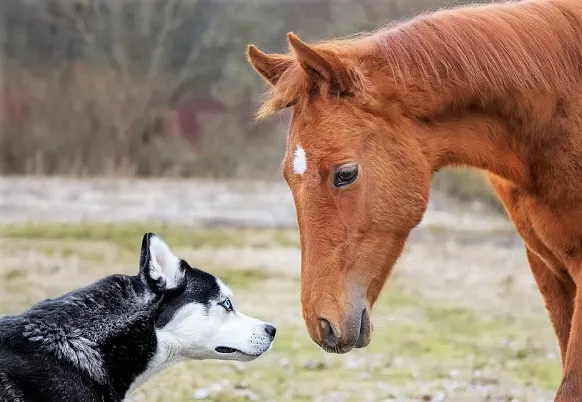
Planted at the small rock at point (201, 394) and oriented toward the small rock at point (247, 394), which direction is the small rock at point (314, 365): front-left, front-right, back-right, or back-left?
front-left

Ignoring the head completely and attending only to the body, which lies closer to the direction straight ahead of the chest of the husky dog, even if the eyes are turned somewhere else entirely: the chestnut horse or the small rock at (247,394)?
the chestnut horse

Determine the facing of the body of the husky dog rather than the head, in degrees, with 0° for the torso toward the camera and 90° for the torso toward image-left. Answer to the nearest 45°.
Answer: approximately 270°

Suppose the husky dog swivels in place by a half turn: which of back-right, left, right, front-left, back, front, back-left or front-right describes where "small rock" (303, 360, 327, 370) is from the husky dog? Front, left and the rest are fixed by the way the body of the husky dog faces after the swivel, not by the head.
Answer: back-right

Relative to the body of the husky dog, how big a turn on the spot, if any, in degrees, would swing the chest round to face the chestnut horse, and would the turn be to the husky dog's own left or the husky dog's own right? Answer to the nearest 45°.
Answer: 0° — it already faces it
